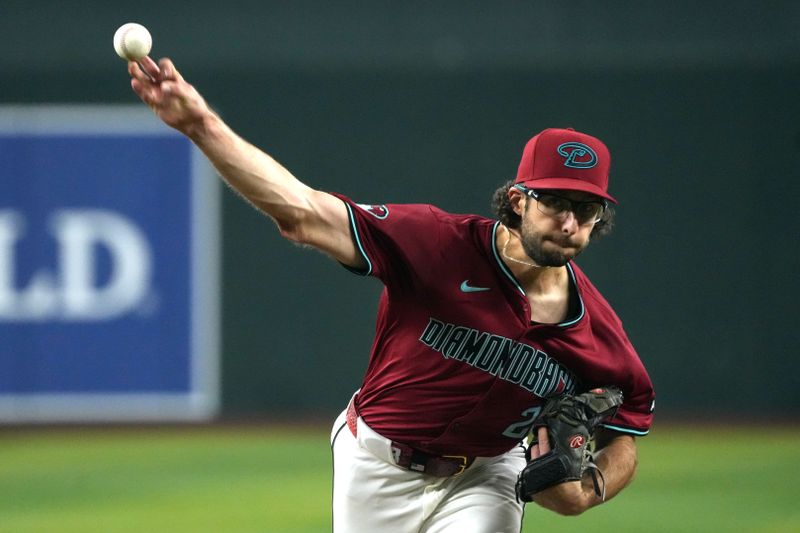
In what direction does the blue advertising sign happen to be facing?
toward the camera

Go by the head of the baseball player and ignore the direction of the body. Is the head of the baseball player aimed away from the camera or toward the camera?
toward the camera

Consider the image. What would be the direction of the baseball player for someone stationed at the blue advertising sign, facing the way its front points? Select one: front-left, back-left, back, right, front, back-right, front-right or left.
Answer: front
